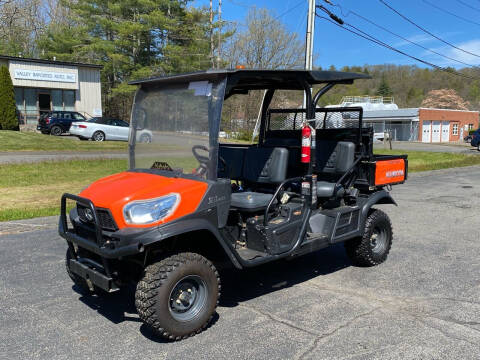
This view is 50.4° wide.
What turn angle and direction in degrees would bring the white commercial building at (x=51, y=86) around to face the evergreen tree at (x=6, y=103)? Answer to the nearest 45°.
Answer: approximately 45° to its right

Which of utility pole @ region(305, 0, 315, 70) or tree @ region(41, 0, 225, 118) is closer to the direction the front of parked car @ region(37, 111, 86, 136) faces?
the tree

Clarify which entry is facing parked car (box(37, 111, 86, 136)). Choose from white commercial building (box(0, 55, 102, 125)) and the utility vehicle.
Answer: the white commercial building

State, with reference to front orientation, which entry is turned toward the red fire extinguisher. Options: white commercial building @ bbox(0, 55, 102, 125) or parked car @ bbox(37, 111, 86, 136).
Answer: the white commercial building

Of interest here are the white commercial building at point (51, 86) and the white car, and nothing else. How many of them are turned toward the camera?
1

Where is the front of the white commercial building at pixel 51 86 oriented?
toward the camera

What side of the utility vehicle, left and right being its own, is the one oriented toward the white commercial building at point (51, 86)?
right

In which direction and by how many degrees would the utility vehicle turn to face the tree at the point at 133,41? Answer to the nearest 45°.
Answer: approximately 135° to its right

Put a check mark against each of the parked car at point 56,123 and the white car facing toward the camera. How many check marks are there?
0

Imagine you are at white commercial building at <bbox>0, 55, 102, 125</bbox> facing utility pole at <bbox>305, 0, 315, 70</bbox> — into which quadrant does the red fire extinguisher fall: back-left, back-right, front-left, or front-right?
front-right

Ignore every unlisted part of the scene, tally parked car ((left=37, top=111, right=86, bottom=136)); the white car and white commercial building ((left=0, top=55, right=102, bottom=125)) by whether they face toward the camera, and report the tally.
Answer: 1
